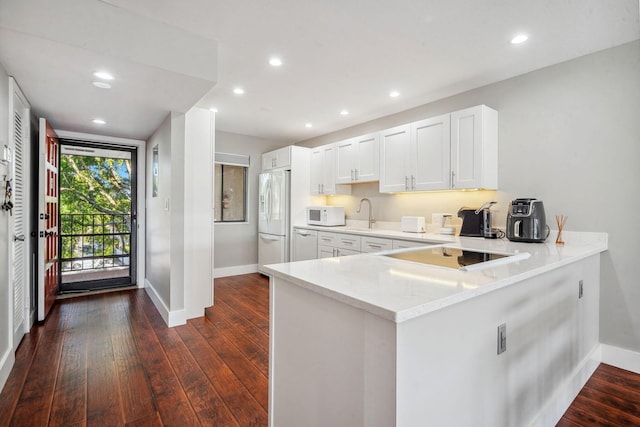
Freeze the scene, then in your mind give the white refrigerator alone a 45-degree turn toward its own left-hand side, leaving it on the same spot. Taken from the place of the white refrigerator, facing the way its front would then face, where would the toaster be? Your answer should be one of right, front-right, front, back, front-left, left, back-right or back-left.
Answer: front-left

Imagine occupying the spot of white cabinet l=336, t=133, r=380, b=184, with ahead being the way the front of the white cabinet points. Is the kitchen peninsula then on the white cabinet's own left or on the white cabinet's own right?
on the white cabinet's own left

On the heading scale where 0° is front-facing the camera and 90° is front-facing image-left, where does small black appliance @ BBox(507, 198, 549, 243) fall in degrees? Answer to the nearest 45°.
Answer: approximately 45°

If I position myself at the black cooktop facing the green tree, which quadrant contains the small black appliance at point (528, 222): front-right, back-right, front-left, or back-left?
back-right

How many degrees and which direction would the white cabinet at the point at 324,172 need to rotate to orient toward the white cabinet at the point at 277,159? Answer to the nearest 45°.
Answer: approximately 45° to its right

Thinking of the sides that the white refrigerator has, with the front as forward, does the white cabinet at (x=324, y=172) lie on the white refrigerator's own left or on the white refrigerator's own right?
on the white refrigerator's own left

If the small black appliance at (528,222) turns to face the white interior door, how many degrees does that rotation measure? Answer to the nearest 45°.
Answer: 0° — it already faces it

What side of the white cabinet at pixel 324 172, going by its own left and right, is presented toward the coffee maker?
left
